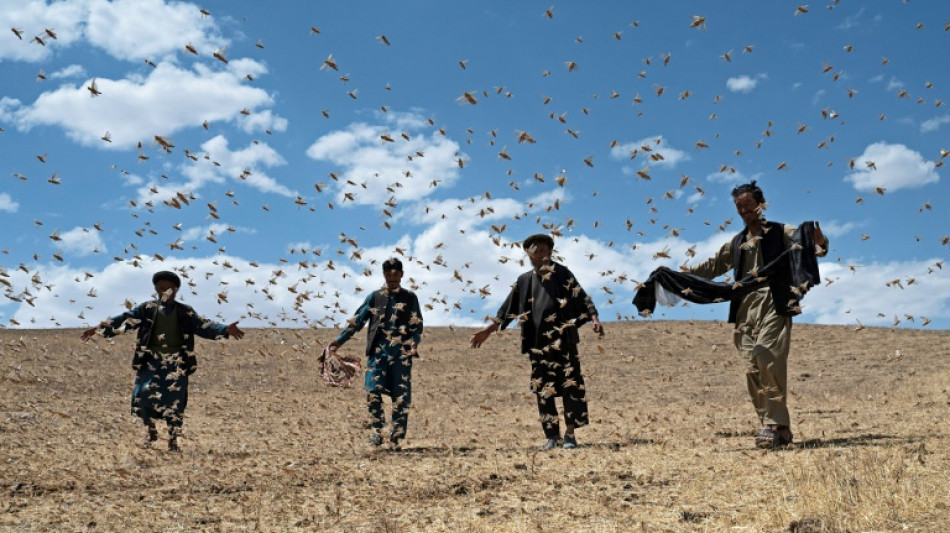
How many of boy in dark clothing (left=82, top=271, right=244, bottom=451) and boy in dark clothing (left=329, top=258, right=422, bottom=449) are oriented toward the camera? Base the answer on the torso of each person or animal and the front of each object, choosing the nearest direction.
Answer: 2

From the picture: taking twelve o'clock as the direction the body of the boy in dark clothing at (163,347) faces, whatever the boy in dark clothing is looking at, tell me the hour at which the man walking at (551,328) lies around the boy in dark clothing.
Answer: The man walking is roughly at 10 o'clock from the boy in dark clothing.

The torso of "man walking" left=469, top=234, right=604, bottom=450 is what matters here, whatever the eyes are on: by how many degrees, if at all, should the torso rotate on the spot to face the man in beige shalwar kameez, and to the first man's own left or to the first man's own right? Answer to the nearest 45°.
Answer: approximately 90° to the first man's own left

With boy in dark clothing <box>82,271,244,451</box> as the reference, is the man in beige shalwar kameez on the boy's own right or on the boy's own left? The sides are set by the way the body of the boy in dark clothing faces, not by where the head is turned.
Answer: on the boy's own left

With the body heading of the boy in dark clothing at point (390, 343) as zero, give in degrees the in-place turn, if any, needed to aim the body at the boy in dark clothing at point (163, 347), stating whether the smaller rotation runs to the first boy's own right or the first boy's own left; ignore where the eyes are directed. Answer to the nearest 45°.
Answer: approximately 90° to the first boy's own right

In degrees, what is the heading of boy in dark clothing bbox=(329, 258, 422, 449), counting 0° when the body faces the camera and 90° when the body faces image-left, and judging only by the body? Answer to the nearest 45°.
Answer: approximately 0°

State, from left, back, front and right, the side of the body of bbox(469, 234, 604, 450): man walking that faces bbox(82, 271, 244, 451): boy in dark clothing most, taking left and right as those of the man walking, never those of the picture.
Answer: right

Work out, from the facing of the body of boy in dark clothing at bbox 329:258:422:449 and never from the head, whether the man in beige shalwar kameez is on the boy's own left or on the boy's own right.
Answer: on the boy's own left

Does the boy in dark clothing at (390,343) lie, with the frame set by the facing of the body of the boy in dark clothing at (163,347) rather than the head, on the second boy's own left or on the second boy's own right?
on the second boy's own left
